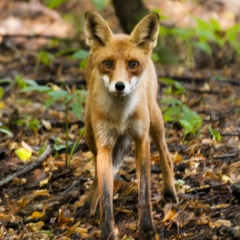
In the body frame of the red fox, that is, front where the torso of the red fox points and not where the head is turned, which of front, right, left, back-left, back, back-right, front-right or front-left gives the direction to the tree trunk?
back

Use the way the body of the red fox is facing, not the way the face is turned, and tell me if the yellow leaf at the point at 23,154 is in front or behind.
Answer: behind

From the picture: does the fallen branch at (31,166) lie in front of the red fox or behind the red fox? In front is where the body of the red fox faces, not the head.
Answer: behind

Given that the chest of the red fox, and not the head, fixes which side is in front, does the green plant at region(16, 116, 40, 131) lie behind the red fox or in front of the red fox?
behind

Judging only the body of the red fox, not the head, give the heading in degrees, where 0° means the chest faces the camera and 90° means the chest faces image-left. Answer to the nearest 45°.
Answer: approximately 0°

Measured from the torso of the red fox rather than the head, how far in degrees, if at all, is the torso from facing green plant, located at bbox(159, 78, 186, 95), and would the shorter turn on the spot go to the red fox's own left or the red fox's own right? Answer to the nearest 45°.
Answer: approximately 180°
